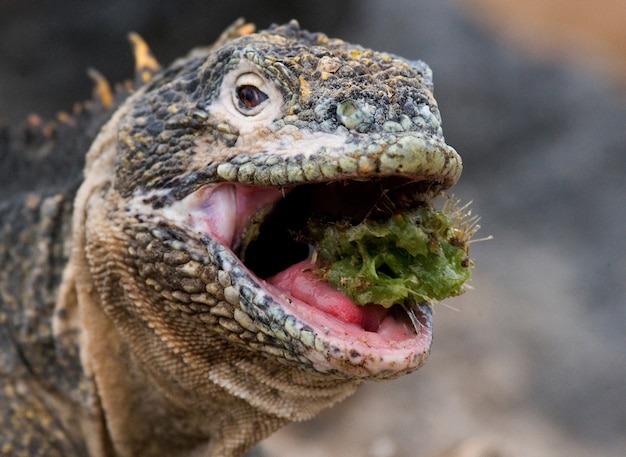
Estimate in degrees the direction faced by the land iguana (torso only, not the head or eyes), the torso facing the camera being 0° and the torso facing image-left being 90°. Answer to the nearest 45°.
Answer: approximately 315°
